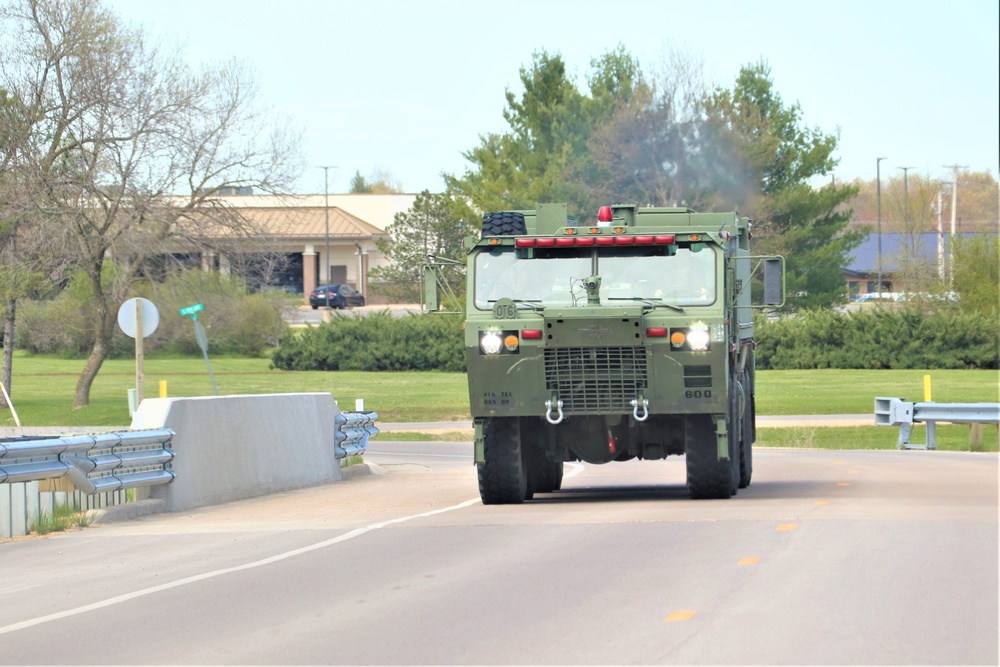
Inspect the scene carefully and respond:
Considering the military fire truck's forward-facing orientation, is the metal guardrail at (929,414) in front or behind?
behind

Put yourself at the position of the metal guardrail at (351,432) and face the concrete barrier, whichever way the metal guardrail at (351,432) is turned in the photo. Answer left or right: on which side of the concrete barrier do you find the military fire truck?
left

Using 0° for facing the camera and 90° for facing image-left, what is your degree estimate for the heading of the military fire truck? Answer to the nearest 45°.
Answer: approximately 0°

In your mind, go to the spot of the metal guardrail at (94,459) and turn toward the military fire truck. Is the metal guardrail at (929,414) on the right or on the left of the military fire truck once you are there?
left

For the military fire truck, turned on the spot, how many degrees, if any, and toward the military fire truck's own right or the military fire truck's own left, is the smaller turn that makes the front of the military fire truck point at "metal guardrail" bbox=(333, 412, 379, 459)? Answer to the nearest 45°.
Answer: approximately 135° to the military fire truck's own right

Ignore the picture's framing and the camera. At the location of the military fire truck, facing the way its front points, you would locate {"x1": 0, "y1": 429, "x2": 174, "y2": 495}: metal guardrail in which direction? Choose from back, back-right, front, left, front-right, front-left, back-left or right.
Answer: right

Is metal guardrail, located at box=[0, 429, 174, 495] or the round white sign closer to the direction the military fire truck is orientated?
the metal guardrail
